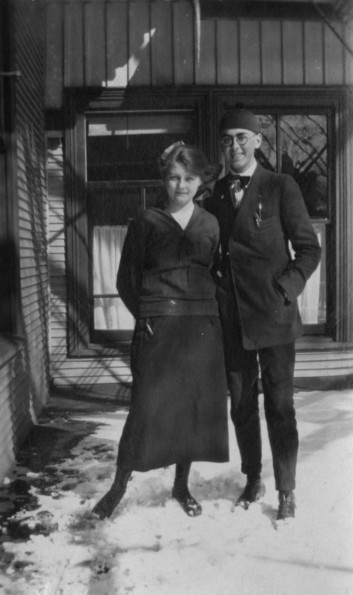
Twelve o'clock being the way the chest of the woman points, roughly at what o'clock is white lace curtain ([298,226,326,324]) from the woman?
The white lace curtain is roughly at 7 o'clock from the woman.

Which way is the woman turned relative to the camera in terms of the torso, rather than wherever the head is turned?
toward the camera

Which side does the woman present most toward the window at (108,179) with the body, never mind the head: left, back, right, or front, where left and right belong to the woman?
back

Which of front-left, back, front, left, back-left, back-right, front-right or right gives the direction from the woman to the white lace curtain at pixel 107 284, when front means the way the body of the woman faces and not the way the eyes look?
back
